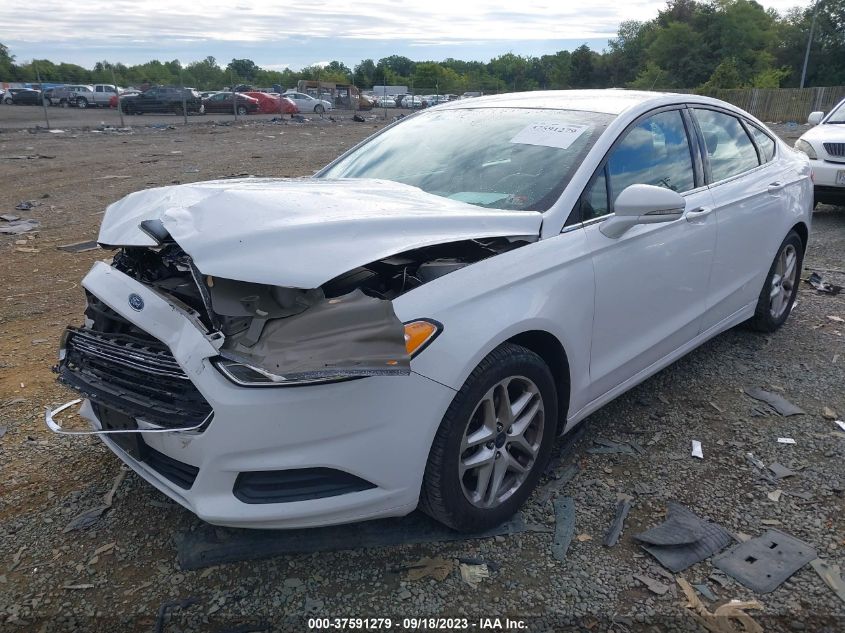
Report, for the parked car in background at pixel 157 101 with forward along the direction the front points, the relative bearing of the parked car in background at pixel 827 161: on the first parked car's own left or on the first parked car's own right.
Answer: on the first parked car's own left

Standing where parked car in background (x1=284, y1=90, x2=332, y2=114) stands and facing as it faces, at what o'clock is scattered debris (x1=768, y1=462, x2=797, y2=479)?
The scattered debris is roughly at 3 o'clock from the parked car in background.

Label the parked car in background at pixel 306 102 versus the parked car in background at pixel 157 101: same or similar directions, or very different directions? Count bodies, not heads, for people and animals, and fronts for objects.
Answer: very different directions

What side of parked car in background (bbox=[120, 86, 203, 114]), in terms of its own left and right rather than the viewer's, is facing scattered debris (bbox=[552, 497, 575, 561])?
left

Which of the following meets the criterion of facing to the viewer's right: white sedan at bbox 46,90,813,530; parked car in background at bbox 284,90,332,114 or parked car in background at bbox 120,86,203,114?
parked car in background at bbox 284,90,332,114

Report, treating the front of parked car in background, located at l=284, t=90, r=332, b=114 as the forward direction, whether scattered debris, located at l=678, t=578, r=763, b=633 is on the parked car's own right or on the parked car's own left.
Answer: on the parked car's own right

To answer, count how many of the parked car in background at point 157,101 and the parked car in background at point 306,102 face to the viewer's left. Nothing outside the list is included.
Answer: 1

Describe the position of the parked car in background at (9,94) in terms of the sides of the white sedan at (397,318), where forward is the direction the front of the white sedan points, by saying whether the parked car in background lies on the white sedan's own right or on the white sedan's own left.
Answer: on the white sedan's own right

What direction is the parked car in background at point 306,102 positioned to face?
to the viewer's right

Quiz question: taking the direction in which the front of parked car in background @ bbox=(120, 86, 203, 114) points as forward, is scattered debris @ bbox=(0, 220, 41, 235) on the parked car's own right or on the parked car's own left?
on the parked car's own left

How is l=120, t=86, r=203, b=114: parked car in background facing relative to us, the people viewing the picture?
facing to the left of the viewer
